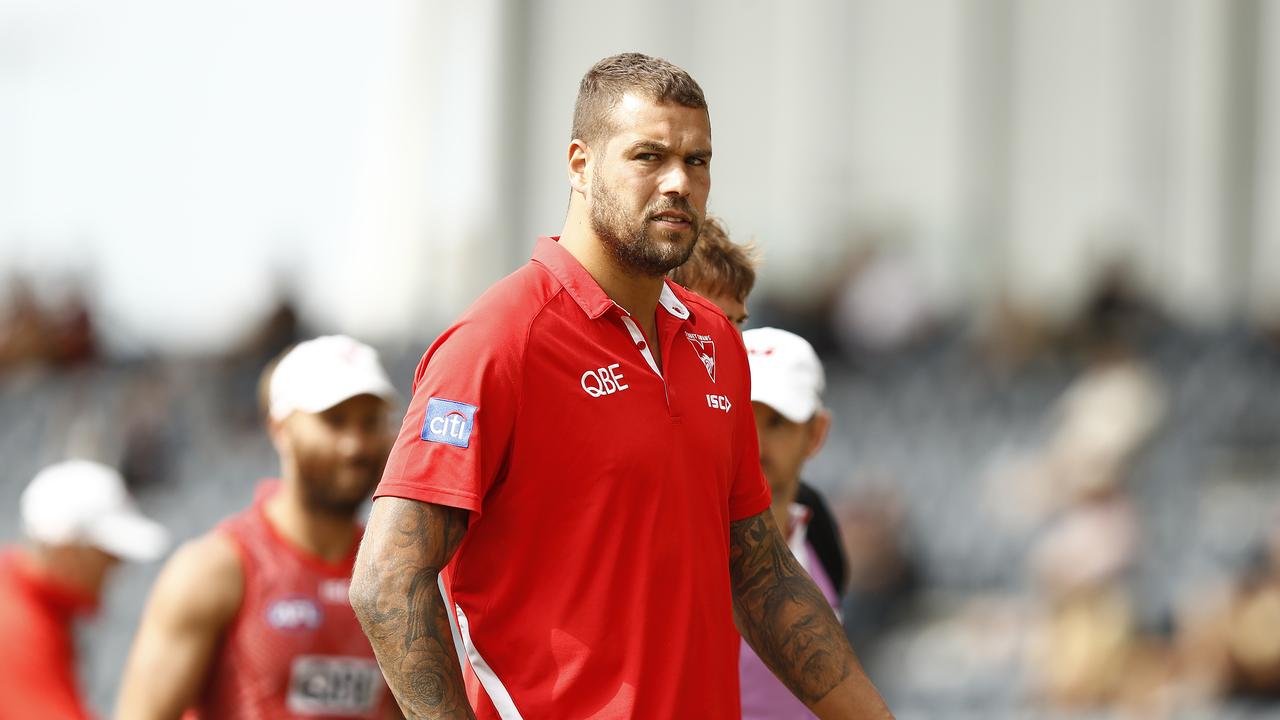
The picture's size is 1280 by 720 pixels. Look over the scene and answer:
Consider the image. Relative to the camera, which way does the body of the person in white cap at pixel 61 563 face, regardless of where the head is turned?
to the viewer's right

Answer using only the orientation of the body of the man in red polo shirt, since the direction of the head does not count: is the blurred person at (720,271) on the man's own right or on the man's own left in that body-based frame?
on the man's own left

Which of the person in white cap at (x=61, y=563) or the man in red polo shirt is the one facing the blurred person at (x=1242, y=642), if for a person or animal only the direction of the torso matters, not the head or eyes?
the person in white cap

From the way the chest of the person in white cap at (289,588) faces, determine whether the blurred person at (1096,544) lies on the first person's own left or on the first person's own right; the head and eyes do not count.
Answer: on the first person's own left

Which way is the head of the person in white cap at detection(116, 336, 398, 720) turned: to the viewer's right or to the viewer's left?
to the viewer's right

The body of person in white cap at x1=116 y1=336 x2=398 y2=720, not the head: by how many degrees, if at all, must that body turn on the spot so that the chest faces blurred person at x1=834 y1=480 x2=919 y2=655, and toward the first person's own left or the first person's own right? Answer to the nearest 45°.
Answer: approximately 90° to the first person's own left

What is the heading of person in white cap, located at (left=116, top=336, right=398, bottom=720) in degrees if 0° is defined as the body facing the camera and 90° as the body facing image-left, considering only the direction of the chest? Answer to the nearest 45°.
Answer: approximately 315°

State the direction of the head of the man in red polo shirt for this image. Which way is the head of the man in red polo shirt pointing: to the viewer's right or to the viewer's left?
to the viewer's right

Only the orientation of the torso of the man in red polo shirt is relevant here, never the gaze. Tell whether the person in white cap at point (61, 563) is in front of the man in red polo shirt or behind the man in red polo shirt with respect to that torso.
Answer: behind
